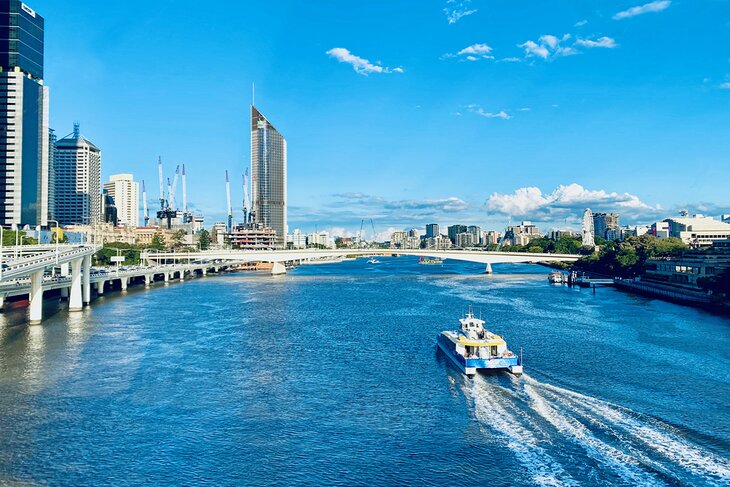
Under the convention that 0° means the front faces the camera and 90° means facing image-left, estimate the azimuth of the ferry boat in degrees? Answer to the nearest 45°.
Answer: approximately 135°
